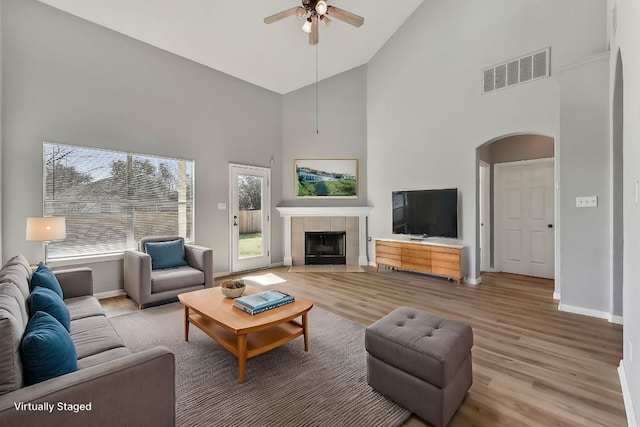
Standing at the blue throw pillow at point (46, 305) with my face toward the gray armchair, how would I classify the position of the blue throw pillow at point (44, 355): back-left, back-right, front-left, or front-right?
back-right

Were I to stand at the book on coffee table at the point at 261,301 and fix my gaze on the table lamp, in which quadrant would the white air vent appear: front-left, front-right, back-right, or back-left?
back-right

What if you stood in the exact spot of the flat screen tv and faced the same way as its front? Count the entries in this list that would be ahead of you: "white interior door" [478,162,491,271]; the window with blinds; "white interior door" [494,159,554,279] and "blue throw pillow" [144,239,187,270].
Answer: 2

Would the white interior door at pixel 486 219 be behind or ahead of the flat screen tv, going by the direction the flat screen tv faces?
behind

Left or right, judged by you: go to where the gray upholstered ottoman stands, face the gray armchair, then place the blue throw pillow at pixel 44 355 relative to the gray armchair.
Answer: left

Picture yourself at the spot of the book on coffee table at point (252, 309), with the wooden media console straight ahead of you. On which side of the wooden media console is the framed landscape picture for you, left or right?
left

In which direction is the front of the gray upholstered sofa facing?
to the viewer's right
